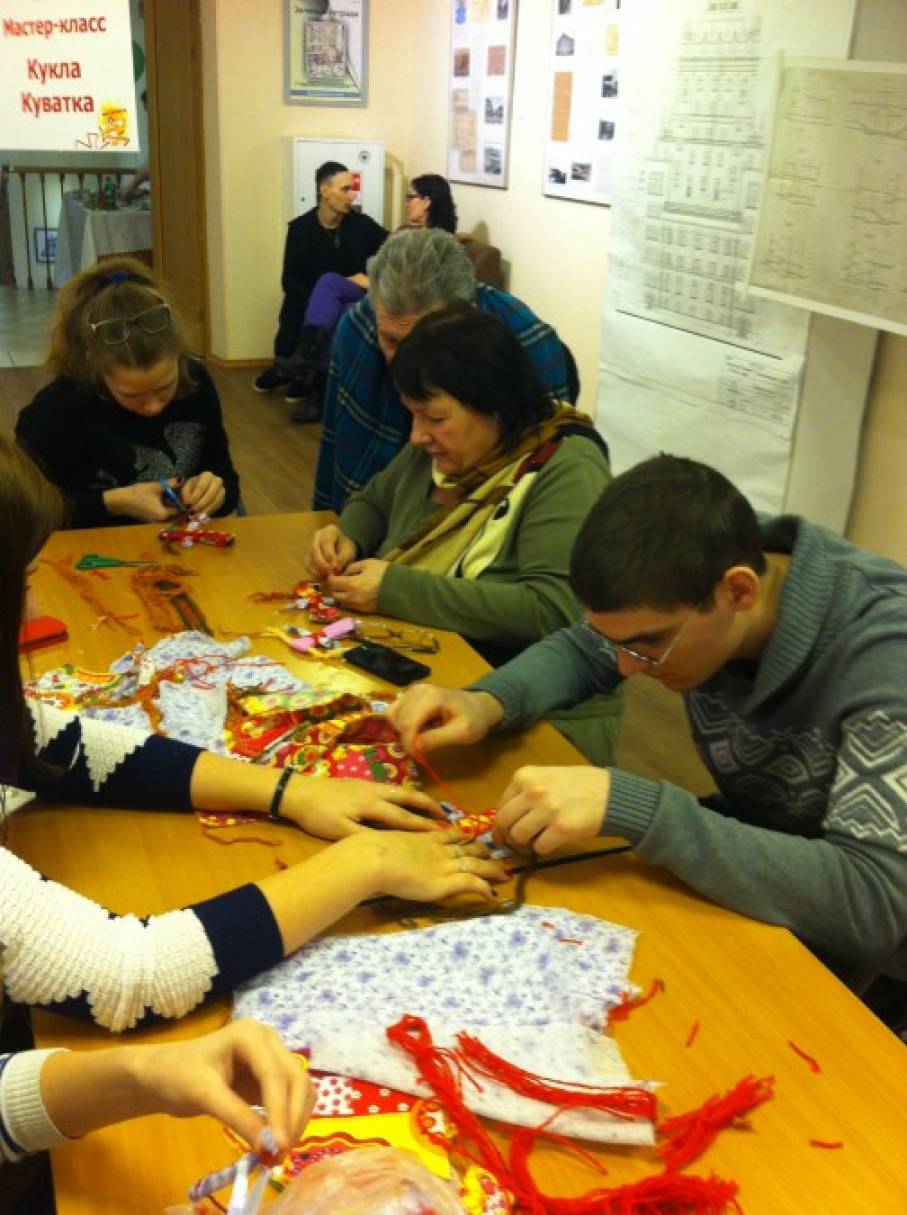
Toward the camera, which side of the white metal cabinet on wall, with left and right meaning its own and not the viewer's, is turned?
front

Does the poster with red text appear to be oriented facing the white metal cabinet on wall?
no

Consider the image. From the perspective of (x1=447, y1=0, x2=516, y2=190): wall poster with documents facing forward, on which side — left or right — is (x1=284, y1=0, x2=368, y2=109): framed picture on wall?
on its right

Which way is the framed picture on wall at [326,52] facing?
toward the camera

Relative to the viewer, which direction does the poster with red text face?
toward the camera

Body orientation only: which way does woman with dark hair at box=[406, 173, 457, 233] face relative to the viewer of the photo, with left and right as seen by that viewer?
facing to the left of the viewer

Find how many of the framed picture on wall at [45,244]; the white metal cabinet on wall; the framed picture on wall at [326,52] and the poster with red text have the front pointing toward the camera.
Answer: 4

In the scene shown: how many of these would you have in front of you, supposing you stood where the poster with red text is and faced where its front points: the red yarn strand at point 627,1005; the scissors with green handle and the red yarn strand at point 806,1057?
3

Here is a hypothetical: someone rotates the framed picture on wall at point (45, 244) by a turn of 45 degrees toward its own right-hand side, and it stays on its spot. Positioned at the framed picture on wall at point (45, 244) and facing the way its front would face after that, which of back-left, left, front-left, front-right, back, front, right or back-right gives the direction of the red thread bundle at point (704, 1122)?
front-left

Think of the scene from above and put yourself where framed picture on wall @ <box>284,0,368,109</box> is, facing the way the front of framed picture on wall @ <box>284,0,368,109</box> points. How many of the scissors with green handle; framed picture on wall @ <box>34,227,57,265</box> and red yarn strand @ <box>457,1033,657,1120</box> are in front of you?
2

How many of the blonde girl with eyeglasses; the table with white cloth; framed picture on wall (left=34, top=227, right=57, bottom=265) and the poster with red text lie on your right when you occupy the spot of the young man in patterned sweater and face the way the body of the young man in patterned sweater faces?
4

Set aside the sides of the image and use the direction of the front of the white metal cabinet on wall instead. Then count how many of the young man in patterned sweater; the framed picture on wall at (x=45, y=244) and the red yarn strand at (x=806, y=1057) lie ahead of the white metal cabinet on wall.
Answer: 2

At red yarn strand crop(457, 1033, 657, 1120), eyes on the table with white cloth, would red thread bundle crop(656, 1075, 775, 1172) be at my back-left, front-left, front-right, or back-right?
back-right

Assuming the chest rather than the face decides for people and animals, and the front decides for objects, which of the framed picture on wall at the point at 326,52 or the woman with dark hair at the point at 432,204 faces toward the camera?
the framed picture on wall

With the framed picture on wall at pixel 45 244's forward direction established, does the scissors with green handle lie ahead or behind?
ahead

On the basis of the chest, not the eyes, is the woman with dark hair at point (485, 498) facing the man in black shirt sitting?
no
